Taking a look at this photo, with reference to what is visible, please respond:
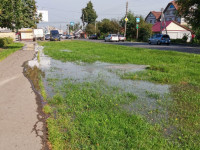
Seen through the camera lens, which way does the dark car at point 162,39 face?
facing away from the viewer and to the left of the viewer

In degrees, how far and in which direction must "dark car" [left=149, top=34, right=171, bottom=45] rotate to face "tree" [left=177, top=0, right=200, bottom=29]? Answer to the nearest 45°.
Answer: approximately 90° to its right
